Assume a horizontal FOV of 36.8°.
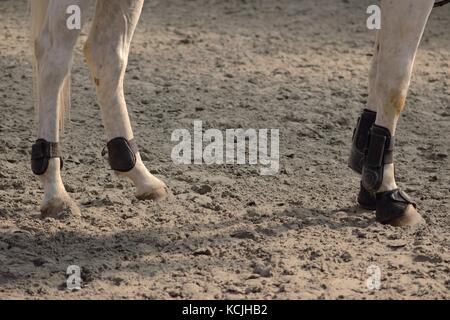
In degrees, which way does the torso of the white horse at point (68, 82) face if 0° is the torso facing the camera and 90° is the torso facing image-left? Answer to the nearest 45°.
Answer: approximately 270°
